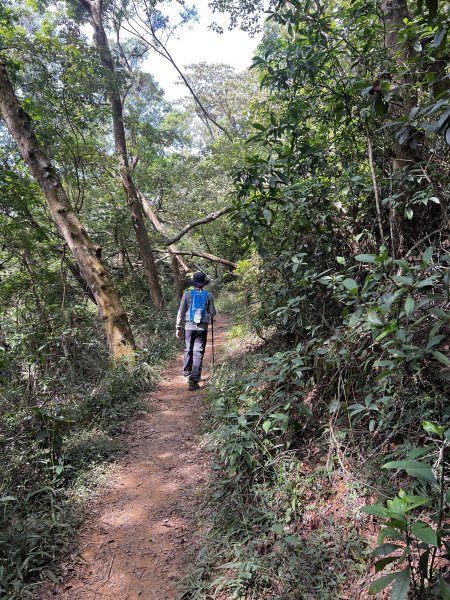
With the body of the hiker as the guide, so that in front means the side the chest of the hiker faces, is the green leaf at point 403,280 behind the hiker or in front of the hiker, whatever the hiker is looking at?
behind

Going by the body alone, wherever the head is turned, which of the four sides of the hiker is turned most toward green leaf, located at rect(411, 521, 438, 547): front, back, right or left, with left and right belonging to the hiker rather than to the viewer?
back

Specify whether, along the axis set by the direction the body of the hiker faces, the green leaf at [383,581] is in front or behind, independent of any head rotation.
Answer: behind

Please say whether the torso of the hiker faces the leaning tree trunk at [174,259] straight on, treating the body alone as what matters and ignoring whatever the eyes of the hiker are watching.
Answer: yes

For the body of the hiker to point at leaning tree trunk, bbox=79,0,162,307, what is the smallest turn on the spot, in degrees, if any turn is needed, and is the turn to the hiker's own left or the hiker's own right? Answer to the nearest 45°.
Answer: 0° — they already face it

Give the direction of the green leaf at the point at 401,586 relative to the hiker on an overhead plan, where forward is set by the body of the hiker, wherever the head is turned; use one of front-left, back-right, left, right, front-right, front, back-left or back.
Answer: back

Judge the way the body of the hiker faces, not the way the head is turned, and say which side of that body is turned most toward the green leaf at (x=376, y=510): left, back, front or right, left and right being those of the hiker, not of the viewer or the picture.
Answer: back

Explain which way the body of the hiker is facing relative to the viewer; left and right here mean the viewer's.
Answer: facing away from the viewer

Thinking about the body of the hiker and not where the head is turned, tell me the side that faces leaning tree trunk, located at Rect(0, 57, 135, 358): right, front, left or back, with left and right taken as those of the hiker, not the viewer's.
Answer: left

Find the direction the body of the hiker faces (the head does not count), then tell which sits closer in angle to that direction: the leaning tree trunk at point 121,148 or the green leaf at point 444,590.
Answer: the leaning tree trunk
